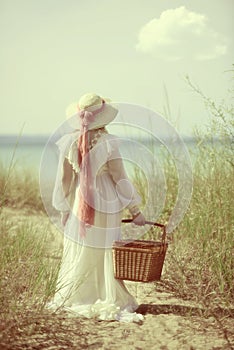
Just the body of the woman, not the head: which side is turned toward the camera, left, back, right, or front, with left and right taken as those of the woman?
back
